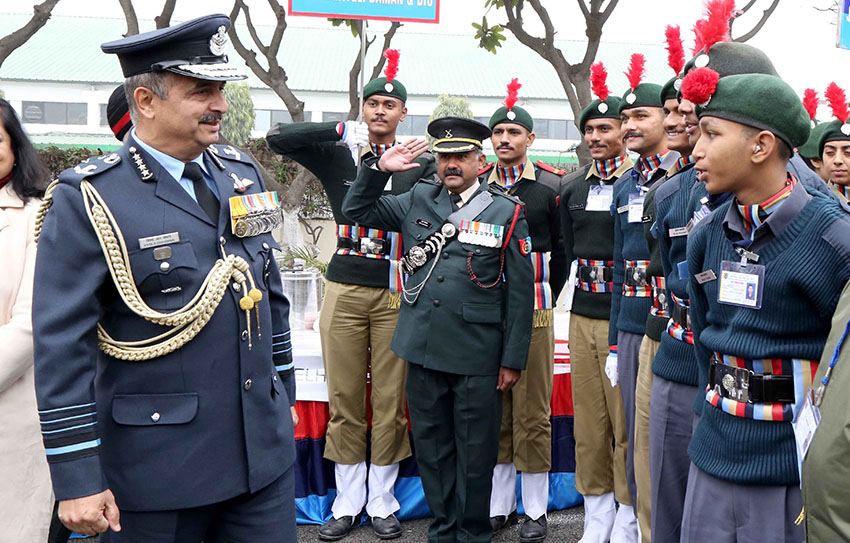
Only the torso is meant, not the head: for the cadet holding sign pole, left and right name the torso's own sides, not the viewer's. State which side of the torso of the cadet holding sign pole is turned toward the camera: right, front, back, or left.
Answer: front

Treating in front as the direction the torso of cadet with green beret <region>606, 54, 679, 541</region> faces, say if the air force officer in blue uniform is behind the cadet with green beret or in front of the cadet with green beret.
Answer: in front

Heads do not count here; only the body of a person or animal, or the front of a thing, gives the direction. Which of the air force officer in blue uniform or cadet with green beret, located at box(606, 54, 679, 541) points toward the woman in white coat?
the cadet with green beret

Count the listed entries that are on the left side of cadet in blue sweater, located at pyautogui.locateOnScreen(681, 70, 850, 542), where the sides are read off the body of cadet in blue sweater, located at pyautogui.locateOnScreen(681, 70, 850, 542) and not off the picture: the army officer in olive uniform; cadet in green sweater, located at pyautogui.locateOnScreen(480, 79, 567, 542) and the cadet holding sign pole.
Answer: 0

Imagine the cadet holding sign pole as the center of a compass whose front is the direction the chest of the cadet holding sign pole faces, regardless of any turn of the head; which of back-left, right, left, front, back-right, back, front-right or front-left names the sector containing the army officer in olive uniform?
front-left

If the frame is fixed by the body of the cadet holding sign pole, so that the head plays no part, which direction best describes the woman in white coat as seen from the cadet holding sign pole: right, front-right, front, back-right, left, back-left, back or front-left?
front-right

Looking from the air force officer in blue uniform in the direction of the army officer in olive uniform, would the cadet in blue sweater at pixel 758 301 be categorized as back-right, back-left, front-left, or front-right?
front-right

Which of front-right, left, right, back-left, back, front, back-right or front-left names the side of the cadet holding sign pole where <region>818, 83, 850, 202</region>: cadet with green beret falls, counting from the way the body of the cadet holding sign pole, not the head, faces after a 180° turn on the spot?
right

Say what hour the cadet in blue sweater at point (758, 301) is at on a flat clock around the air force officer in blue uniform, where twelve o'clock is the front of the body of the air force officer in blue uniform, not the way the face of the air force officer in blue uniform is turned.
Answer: The cadet in blue sweater is roughly at 11 o'clock from the air force officer in blue uniform.

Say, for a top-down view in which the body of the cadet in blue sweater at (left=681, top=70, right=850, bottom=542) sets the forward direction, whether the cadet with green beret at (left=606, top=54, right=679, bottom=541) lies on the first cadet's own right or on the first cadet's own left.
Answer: on the first cadet's own right

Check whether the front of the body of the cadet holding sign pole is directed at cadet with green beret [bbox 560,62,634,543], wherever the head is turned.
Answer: no

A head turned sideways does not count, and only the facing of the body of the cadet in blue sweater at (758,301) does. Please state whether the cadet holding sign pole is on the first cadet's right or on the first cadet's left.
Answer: on the first cadet's right

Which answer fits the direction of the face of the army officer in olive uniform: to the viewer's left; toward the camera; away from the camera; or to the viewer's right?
toward the camera

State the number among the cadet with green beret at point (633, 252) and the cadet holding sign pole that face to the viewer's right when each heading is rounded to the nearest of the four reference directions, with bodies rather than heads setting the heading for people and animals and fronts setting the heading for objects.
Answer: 0

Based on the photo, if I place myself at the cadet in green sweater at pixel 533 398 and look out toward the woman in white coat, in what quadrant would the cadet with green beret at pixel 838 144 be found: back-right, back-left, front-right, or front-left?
back-left

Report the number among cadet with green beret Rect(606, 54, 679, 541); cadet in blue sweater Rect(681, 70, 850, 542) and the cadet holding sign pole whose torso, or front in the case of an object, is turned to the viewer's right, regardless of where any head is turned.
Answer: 0
